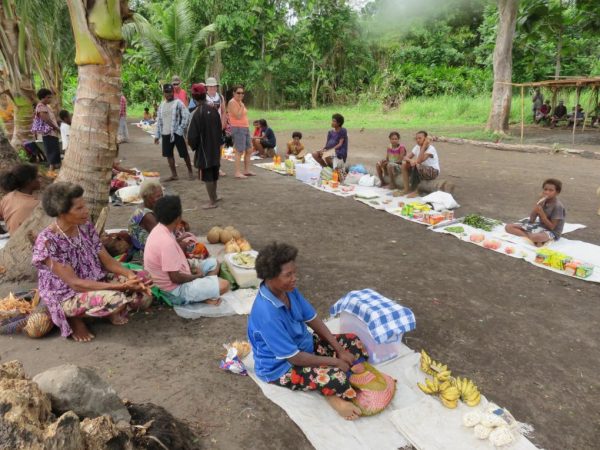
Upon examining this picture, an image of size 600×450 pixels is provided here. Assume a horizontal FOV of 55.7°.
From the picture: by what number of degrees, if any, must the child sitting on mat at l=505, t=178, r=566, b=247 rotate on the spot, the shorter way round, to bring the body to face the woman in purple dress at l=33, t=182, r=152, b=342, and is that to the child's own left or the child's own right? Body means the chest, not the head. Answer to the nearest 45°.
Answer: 0° — they already face them

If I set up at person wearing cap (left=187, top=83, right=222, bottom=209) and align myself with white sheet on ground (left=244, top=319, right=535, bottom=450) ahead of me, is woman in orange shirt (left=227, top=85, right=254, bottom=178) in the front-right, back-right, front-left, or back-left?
back-left

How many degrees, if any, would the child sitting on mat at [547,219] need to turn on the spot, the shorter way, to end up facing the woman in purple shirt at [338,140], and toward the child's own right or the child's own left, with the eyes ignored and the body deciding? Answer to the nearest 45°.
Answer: approximately 90° to the child's own right

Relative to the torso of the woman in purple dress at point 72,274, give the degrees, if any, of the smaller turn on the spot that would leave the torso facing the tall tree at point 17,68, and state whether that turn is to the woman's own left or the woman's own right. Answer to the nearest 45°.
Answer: approximately 135° to the woman's own left

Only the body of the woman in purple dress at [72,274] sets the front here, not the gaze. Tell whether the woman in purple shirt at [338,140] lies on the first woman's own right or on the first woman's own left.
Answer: on the first woman's own left
